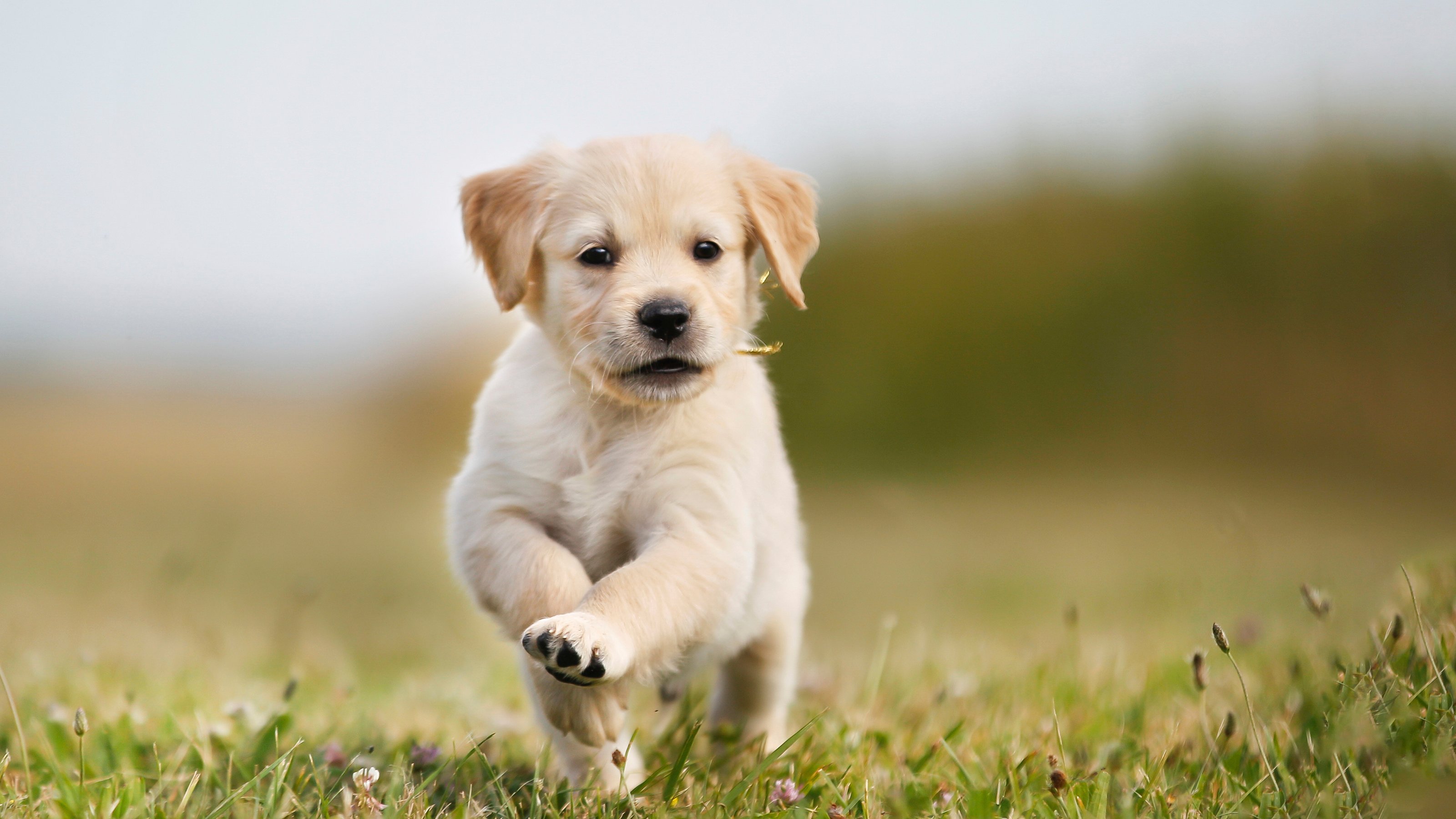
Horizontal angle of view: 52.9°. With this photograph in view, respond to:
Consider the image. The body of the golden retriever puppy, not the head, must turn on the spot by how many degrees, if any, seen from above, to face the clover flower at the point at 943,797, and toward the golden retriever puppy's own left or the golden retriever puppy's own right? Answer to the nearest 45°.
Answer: approximately 45° to the golden retriever puppy's own left

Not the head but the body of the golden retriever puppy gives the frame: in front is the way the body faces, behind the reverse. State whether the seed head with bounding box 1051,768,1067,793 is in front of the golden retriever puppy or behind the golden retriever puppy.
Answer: in front

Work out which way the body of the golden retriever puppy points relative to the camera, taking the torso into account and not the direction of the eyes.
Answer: toward the camera

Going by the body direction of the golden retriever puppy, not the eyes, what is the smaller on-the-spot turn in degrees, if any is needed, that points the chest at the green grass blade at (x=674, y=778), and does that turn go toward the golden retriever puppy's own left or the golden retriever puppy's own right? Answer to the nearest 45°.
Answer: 0° — it already faces it

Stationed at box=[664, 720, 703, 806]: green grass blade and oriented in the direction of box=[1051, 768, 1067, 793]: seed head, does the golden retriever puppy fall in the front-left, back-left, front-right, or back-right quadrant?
back-left

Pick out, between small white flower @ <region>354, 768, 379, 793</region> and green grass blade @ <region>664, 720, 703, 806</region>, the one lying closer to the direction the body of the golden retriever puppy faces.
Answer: the green grass blade
